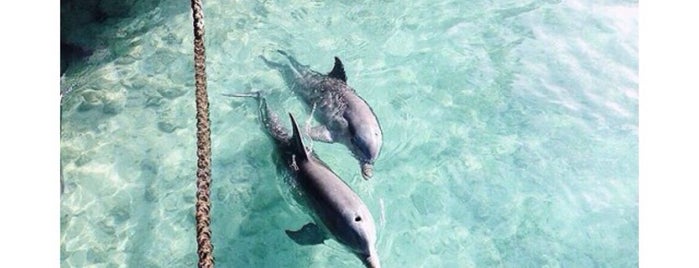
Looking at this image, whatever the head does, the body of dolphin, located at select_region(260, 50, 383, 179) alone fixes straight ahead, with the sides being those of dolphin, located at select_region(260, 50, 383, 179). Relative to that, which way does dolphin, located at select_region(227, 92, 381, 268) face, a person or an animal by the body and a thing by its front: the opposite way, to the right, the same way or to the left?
the same way

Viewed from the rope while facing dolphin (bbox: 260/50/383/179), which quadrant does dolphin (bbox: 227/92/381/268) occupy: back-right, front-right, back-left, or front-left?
front-right

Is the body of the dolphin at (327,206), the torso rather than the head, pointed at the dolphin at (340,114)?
no

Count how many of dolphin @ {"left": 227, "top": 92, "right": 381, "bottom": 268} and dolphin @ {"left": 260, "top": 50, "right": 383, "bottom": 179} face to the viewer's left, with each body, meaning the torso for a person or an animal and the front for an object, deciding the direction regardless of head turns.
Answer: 0

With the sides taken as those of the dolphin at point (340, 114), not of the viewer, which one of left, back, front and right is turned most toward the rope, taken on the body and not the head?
right

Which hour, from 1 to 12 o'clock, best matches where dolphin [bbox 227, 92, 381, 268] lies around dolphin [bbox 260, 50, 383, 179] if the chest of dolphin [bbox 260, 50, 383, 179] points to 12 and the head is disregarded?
dolphin [bbox 227, 92, 381, 268] is roughly at 2 o'clock from dolphin [bbox 260, 50, 383, 179].

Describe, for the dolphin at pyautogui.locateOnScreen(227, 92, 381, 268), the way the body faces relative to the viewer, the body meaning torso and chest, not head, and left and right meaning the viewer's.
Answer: facing the viewer and to the right of the viewer

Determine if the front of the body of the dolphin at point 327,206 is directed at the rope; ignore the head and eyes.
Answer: no
